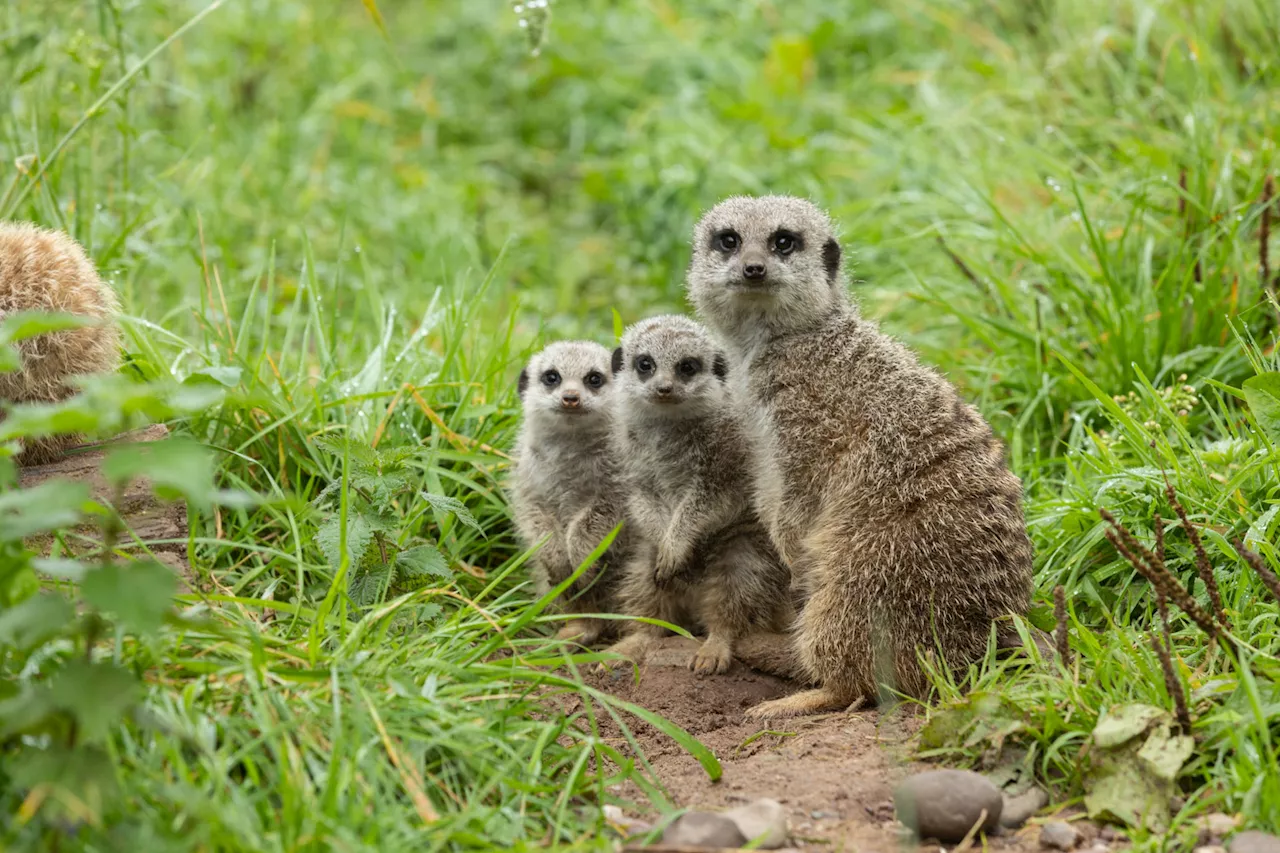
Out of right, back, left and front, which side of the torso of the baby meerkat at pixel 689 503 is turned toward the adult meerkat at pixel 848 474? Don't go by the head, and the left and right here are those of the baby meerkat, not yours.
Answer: left

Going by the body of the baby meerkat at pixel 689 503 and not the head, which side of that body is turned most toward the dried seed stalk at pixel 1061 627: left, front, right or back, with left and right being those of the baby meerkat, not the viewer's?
left

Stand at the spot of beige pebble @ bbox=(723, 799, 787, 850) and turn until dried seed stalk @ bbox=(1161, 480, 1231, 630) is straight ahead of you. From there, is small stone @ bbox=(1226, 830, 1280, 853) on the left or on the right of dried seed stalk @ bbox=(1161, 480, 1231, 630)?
right

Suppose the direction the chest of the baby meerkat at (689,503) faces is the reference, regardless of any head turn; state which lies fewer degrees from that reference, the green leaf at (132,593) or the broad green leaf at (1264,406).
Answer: the green leaf at (132,593)

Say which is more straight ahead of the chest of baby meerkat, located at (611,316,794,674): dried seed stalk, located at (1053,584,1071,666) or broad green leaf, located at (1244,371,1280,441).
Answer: the dried seed stalk

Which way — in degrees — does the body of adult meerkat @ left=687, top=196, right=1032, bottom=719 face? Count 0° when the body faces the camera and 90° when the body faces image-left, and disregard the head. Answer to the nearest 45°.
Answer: approximately 90°

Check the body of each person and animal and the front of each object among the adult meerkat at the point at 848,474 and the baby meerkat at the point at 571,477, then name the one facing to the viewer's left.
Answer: the adult meerkat

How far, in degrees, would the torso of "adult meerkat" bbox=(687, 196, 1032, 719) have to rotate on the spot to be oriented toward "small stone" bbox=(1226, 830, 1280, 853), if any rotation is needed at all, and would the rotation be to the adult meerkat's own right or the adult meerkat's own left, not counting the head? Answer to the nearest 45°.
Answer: approximately 135° to the adult meerkat's own left

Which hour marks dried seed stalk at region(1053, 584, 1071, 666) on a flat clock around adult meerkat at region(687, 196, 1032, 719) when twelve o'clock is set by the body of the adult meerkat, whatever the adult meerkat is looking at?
The dried seed stalk is roughly at 8 o'clock from the adult meerkat.

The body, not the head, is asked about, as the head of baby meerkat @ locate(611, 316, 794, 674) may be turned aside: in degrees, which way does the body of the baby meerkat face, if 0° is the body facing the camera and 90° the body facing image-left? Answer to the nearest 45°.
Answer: approximately 45°
